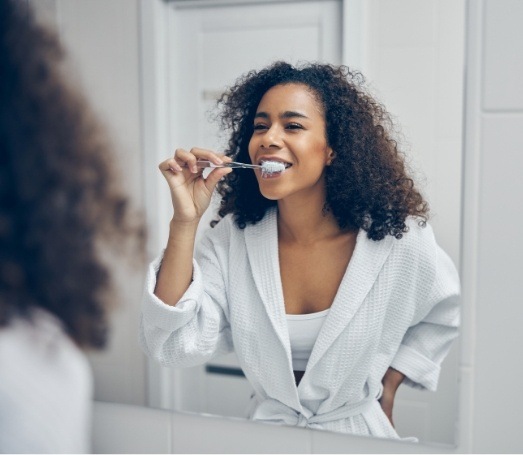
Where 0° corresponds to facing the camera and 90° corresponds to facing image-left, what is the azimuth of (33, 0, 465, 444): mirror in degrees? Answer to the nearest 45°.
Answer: approximately 45°

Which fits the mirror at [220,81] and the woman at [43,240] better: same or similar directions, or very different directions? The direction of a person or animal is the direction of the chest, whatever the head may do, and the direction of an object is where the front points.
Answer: very different directions

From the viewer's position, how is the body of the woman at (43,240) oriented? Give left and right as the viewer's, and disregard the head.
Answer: facing away from the viewer and to the right of the viewer

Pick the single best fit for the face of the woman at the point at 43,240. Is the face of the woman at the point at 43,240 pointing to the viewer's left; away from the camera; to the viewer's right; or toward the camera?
away from the camera
